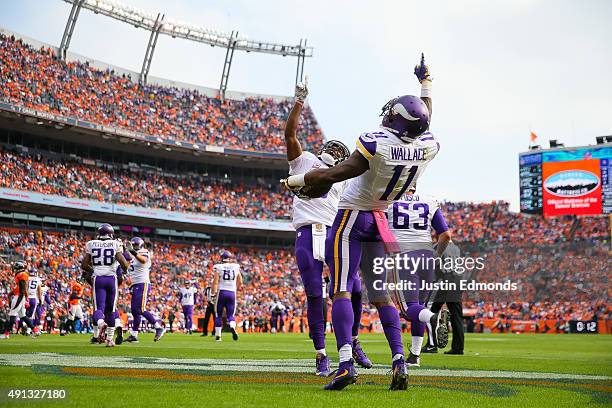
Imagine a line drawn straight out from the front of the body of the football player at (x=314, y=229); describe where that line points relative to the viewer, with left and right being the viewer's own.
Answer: facing the viewer and to the right of the viewer

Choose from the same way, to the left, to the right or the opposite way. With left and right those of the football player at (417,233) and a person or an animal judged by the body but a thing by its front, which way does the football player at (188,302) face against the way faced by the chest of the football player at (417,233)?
the opposite way

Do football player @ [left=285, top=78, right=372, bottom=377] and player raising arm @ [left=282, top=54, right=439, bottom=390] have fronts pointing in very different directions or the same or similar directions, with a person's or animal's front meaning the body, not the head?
very different directions

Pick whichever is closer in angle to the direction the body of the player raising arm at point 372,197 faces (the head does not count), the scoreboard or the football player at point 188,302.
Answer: the football player

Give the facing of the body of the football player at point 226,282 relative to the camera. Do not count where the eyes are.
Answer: away from the camera

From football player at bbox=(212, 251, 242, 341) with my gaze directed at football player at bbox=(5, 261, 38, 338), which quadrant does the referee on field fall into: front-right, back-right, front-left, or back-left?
back-left

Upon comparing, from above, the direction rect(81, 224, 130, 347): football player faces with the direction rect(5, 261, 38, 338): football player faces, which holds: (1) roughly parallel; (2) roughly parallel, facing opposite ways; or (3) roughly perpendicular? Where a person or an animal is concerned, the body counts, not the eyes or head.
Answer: roughly perpendicular

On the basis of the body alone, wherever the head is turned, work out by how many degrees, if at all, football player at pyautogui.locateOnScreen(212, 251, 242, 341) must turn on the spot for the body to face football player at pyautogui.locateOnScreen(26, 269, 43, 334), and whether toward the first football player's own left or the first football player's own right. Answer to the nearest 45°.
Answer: approximately 45° to the first football player's own left

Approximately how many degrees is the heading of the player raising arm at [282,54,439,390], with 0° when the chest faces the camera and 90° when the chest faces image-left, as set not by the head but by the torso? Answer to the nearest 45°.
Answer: approximately 135°

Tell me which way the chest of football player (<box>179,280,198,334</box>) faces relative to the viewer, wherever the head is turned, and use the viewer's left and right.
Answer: facing the viewer

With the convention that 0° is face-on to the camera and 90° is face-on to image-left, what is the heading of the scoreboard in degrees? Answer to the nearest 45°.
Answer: approximately 0°

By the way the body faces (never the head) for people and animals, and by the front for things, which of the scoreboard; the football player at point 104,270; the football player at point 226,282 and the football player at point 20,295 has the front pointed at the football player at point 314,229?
the scoreboard
